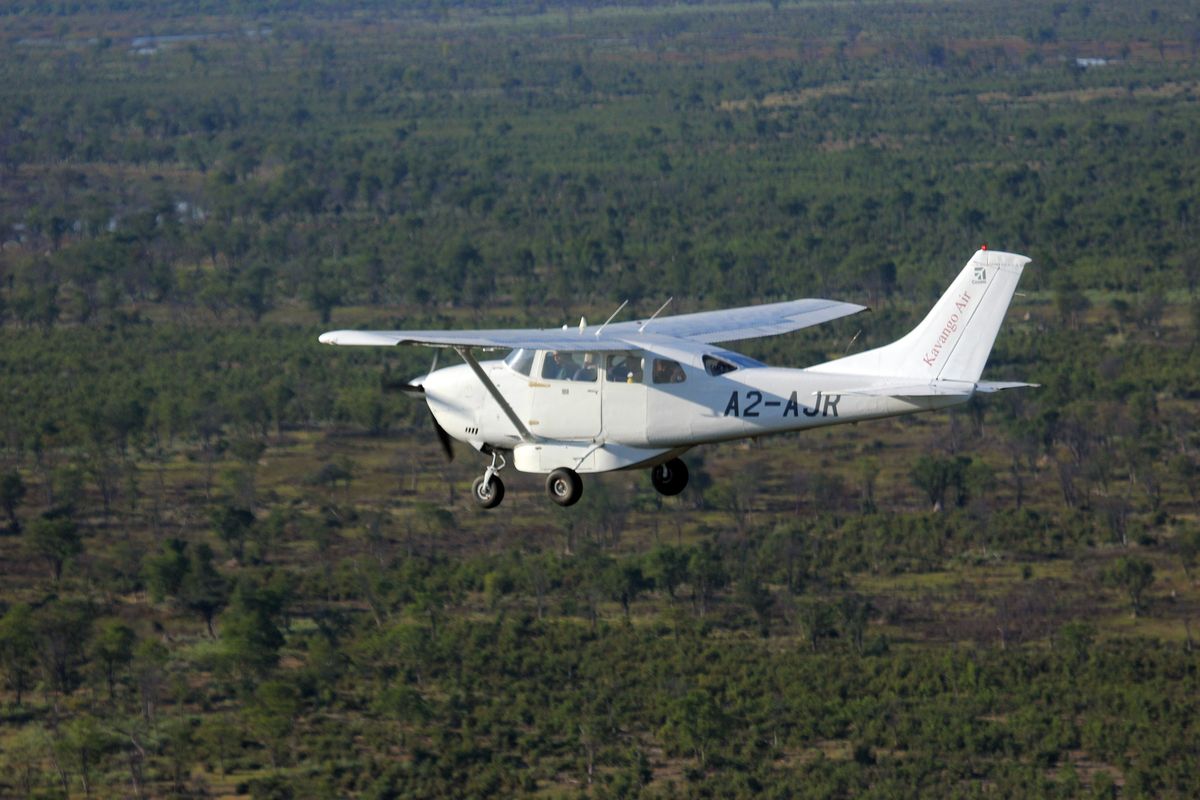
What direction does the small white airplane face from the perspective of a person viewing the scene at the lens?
facing away from the viewer and to the left of the viewer
